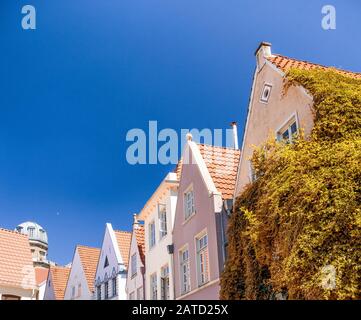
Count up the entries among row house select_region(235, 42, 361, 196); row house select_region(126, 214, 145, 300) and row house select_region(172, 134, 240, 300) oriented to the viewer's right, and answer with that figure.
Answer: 0

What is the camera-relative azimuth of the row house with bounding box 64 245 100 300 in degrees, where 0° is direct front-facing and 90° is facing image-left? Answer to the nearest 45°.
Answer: approximately 45°

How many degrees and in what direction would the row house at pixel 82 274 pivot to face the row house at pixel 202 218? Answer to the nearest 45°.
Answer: approximately 45° to its left

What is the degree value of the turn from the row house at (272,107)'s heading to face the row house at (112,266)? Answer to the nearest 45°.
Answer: approximately 90° to its right

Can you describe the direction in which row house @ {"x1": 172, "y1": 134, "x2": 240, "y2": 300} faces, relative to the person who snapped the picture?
facing the viewer and to the left of the viewer

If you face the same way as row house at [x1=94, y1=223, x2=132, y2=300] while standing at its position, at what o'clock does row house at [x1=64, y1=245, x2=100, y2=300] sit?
row house at [x1=64, y1=245, x2=100, y2=300] is roughly at 4 o'clock from row house at [x1=94, y1=223, x2=132, y2=300].

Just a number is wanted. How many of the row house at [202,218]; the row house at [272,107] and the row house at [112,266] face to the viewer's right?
0

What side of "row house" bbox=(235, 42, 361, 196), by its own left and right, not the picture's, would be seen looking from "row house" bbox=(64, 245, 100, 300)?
right
